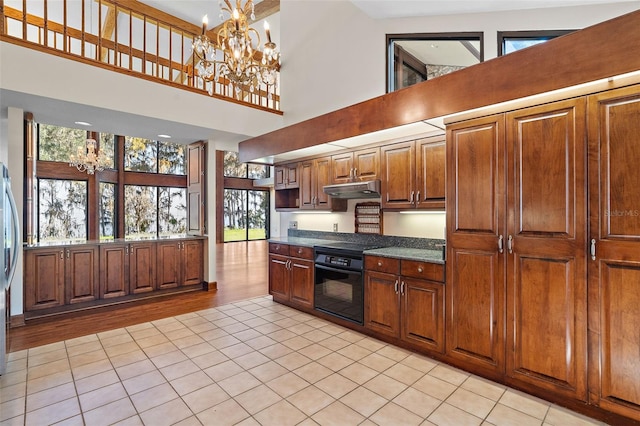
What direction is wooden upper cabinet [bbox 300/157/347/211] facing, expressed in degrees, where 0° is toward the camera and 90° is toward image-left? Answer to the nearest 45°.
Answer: approximately 45°

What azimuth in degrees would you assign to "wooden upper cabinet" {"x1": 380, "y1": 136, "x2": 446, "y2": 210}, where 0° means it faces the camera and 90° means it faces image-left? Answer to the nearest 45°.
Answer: approximately 45°

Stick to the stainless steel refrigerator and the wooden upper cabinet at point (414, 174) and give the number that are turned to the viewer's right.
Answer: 1

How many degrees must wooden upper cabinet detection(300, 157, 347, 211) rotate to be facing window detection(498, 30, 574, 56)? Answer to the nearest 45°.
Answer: approximately 90° to its left

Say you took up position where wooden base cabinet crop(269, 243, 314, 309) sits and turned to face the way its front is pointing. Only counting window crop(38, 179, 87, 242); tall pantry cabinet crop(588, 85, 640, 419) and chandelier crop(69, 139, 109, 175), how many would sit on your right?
2

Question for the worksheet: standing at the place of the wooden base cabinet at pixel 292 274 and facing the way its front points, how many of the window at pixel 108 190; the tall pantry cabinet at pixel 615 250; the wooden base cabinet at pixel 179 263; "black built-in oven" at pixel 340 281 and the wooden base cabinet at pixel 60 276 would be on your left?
2

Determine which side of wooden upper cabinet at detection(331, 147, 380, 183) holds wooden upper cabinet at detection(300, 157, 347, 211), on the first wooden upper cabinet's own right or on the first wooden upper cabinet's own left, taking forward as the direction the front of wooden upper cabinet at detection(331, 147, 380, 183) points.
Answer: on the first wooden upper cabinet's own right

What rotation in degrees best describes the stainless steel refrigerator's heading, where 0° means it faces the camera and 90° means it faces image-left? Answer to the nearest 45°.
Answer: approximately 270°

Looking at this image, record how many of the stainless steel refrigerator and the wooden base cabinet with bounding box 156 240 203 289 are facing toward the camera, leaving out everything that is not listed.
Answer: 1
